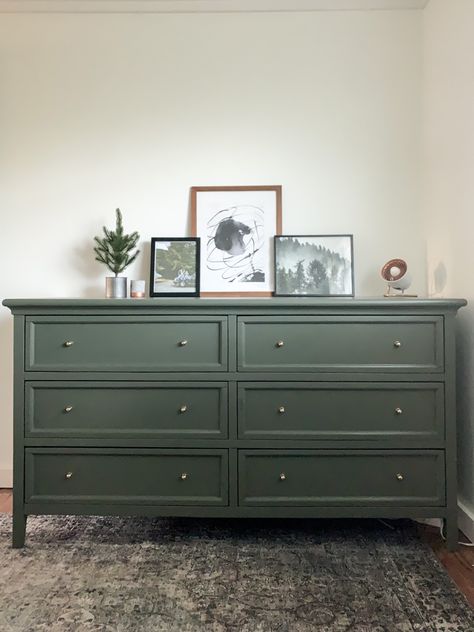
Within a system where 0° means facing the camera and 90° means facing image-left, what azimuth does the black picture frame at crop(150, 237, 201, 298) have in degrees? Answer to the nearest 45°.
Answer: approximately 0°

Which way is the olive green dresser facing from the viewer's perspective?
toward the camera

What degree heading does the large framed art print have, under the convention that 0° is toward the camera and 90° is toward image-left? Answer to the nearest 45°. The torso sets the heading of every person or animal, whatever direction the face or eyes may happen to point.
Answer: approximately 0°

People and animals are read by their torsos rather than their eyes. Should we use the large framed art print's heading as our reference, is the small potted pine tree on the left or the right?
on its right
